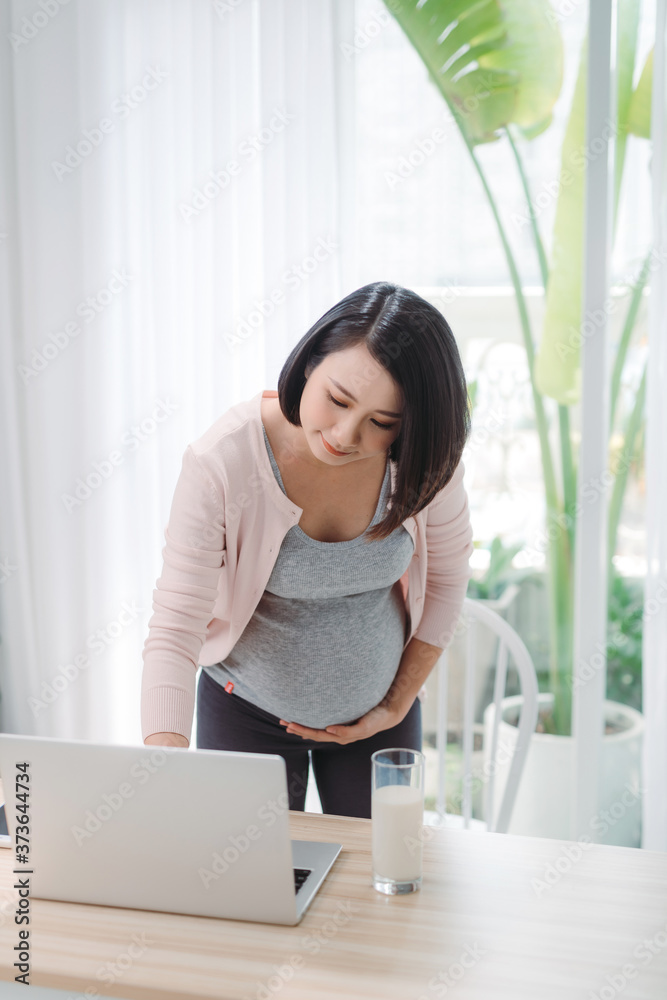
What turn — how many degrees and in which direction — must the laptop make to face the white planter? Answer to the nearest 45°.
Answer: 0° — it already faces it

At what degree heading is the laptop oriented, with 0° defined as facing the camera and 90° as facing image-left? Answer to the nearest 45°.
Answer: approximately 225°

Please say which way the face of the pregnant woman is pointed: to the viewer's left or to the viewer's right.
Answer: to the viewer's left

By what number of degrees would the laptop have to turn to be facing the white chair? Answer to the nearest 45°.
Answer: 0° — it already faces it

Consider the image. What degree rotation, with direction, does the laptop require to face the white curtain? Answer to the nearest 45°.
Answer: approximately 45° to its left
